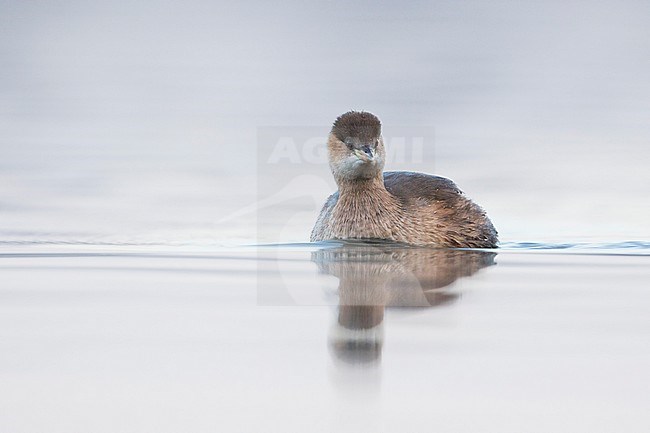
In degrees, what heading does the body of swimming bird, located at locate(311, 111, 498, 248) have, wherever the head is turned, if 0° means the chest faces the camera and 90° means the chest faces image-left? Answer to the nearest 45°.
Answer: approximately 45°
